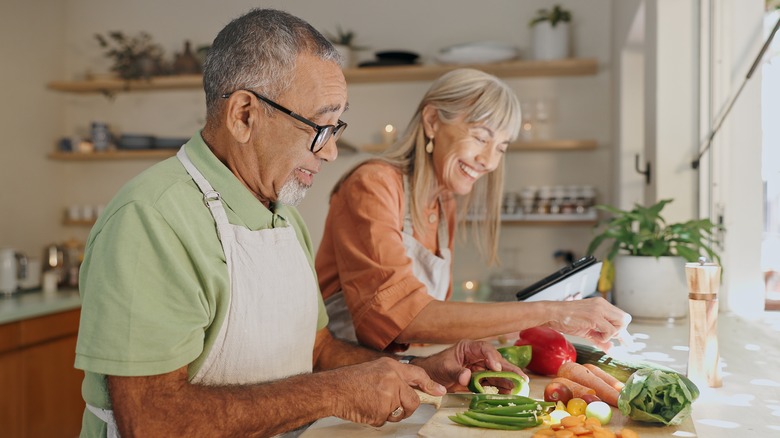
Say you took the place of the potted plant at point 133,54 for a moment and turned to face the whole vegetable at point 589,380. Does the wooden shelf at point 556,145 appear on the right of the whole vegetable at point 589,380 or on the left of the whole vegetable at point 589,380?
left

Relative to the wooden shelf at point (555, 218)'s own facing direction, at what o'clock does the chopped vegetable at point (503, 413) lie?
The chopped vegetable is roughly at 12 o'clock from the wooden shelf.

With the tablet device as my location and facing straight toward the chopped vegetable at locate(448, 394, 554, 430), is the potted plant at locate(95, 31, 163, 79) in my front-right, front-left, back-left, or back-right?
back-right

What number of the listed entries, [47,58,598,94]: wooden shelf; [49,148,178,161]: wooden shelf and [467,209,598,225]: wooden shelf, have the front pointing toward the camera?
3

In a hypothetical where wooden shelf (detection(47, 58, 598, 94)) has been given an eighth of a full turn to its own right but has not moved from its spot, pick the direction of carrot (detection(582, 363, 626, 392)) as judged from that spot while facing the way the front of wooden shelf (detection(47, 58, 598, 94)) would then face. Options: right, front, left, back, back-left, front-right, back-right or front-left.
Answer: front-left

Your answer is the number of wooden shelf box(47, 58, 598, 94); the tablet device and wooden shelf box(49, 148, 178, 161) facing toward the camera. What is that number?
2

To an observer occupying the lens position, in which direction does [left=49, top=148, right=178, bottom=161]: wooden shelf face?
facing the viewer

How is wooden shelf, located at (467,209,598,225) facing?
toward the camera

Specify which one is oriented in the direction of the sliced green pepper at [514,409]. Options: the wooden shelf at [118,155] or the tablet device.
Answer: the wooden shelf

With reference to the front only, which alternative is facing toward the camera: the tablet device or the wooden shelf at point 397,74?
the wooden shelf

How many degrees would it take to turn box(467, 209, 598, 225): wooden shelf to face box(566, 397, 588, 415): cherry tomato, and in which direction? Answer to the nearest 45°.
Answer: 0° — it already faces it

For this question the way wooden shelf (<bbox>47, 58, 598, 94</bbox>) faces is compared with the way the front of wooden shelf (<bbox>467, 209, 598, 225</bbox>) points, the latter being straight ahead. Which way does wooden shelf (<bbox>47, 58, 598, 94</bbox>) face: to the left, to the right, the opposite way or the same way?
the same way

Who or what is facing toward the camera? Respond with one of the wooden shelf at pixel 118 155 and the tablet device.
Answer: the wooden shelf

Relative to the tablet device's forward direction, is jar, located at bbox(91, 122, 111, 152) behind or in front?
in front

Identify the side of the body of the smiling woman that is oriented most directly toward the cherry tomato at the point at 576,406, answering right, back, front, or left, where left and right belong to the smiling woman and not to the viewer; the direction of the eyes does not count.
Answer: front

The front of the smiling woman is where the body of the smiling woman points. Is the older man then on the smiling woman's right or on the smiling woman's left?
on the smiling woman's right

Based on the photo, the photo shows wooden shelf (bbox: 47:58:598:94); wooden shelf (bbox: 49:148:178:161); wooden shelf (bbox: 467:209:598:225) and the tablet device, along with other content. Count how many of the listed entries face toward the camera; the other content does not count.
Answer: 3

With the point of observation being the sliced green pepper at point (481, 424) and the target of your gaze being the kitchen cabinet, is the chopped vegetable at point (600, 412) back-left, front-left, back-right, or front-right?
back-right

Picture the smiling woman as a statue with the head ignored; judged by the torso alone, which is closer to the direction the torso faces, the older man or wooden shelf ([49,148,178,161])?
the older man

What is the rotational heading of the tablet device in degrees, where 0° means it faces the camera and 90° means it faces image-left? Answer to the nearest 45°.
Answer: approximately 135°
